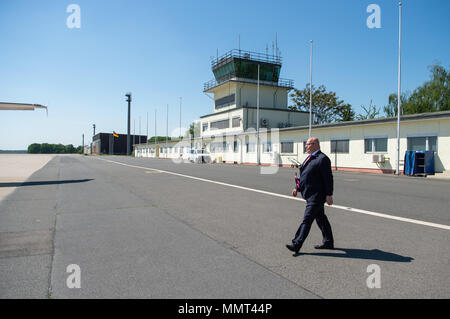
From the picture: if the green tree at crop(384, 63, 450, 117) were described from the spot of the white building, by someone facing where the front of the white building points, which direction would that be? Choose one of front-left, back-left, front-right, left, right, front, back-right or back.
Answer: back

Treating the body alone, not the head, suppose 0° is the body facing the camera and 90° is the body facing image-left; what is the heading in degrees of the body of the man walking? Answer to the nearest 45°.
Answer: approximately 90°

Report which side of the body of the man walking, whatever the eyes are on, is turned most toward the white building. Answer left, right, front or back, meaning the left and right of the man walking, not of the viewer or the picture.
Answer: right

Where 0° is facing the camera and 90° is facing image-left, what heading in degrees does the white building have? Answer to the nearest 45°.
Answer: approximately 45°

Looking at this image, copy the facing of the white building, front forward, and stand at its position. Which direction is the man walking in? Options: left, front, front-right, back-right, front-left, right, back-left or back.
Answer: front-left
